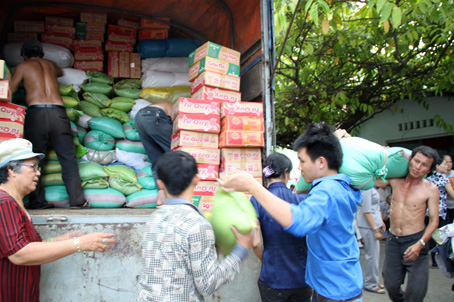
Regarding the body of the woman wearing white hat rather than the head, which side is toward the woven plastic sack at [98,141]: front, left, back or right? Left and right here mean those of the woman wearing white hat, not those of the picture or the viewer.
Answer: left

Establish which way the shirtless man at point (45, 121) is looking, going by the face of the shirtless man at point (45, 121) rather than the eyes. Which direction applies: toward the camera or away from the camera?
away from the camera

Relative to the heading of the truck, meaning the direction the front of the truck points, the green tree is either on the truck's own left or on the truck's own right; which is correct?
on the truck's own right

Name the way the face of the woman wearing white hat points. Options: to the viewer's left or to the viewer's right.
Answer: to the viewer's right

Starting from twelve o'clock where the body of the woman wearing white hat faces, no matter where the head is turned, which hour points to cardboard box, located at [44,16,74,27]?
The cardboard box is roughly at 9 o'clock from the woman wearing white hat.

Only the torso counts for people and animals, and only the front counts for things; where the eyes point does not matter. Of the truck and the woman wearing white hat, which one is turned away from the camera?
the truck

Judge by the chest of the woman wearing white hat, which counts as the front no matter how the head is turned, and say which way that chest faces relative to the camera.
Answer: to the viewer's right

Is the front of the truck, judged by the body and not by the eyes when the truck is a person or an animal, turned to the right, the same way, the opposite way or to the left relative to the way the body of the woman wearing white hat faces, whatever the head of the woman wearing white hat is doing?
to the left

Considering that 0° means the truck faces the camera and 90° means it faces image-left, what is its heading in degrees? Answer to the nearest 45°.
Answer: approximately 180°

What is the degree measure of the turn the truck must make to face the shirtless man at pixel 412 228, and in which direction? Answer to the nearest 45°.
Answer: approximately 135° to its right

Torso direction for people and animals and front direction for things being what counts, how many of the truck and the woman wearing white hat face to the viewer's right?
1
